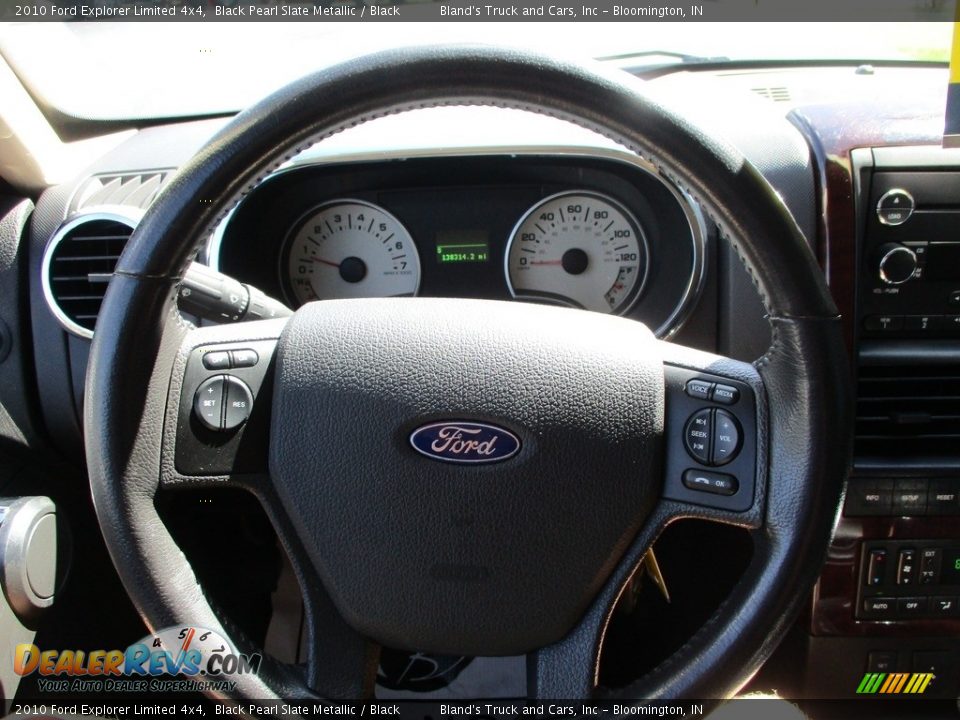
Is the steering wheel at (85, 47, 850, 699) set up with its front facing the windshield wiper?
no

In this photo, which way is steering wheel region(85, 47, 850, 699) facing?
toward the camera
